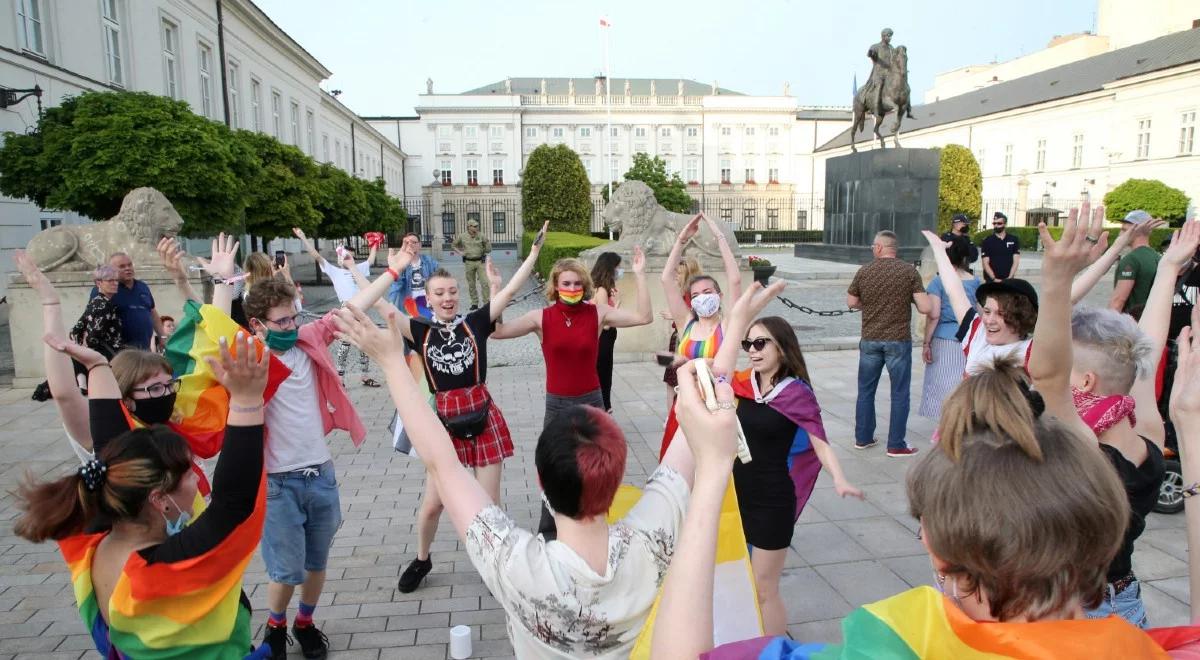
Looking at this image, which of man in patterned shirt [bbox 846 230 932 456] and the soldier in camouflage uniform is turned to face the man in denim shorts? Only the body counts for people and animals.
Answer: the soldier in camouflage uniform

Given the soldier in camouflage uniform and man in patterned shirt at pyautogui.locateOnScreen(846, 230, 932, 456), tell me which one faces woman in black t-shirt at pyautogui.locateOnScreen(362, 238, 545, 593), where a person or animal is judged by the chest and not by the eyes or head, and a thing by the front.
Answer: the soldier in camouflage uniform

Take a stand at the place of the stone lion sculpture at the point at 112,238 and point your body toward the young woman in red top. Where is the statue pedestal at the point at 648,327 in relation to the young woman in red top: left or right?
left

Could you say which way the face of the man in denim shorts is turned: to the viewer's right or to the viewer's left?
to the viewer's right

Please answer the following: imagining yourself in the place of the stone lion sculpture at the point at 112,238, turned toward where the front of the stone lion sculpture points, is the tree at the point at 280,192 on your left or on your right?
on your left

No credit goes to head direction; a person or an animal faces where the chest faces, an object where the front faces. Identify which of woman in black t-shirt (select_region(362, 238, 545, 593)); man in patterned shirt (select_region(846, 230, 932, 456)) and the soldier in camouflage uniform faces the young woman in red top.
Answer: the soldier in camouflage uniform

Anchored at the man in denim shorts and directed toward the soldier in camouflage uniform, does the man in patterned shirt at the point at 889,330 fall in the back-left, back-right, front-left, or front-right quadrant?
front-right

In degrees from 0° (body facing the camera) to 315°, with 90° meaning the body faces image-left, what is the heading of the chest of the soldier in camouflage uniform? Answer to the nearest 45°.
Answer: approximately 0°

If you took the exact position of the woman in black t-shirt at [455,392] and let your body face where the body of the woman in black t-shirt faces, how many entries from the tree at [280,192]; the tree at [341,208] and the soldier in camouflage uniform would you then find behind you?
3

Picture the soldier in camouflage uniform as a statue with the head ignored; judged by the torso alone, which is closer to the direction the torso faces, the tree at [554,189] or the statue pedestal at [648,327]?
the statue pedestal

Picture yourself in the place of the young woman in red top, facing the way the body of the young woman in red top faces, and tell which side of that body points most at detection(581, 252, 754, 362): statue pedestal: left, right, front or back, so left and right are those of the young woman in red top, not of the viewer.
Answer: back

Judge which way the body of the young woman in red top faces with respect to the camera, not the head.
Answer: toward the camera

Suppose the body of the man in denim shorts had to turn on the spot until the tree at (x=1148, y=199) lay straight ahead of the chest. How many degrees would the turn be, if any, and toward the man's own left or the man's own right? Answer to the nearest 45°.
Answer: approximately 90° to the man's own left

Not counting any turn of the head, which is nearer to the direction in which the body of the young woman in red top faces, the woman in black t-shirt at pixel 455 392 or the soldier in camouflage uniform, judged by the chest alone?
the woman in black t-shirt

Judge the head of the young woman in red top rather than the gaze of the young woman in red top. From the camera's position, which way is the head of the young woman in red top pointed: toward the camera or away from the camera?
toward the camera

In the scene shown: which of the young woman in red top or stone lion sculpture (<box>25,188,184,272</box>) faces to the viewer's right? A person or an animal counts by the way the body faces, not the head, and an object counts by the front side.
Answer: the stone lion sculpture

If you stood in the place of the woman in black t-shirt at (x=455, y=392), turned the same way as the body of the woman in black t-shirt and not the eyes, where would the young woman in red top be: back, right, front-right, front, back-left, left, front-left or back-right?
back-left

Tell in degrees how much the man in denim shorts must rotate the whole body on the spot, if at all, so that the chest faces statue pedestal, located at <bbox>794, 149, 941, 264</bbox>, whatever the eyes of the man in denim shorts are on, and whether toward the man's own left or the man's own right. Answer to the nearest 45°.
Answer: approximately 90° to the man's own left

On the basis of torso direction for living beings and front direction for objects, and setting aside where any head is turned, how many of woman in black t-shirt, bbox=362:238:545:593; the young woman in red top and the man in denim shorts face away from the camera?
0
